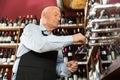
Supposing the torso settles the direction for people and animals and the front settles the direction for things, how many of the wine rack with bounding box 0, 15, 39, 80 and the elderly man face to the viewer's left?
0

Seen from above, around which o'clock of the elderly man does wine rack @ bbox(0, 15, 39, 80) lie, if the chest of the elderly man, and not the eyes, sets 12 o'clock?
The wine rack is roughly at 7 o'clock from the elderly man.

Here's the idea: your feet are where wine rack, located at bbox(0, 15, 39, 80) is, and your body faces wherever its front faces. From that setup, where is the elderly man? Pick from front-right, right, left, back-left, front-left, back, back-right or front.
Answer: front

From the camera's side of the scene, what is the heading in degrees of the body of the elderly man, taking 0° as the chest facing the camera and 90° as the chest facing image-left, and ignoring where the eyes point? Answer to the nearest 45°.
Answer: approximately 315°

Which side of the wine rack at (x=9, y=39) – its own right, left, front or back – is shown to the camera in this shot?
front
